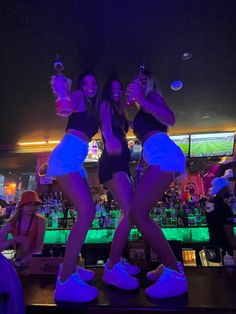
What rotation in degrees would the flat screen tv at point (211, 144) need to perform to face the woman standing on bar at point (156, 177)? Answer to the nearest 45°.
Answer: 0° — it already faces them

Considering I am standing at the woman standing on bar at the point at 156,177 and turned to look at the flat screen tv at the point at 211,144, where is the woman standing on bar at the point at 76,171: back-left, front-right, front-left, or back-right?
back-left
